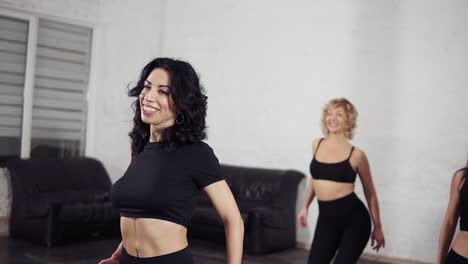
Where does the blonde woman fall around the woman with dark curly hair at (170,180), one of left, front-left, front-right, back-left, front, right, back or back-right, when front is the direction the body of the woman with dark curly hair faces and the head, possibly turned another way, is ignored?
back

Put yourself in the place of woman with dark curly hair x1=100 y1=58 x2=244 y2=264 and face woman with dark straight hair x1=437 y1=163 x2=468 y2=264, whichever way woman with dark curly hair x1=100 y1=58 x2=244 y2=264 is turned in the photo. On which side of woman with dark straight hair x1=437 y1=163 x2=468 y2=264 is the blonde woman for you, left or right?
left

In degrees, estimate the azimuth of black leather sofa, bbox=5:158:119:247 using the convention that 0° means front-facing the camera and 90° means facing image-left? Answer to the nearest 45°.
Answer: approximately 315°

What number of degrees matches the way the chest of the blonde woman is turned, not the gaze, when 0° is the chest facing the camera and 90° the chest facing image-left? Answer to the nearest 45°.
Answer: approximately 45°

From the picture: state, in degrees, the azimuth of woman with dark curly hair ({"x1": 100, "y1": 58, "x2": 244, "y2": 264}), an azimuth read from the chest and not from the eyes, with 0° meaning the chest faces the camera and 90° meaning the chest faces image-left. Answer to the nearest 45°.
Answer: approximately 45°

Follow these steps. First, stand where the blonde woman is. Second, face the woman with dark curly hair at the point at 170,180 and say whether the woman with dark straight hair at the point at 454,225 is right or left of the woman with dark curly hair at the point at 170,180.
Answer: left
